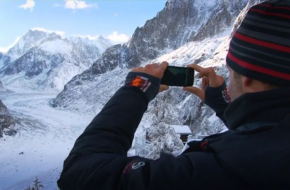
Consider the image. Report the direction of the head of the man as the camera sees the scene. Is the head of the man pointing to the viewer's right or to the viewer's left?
to the viewer's left

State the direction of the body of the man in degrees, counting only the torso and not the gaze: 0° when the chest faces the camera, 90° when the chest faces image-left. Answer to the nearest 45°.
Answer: approximately 135°
